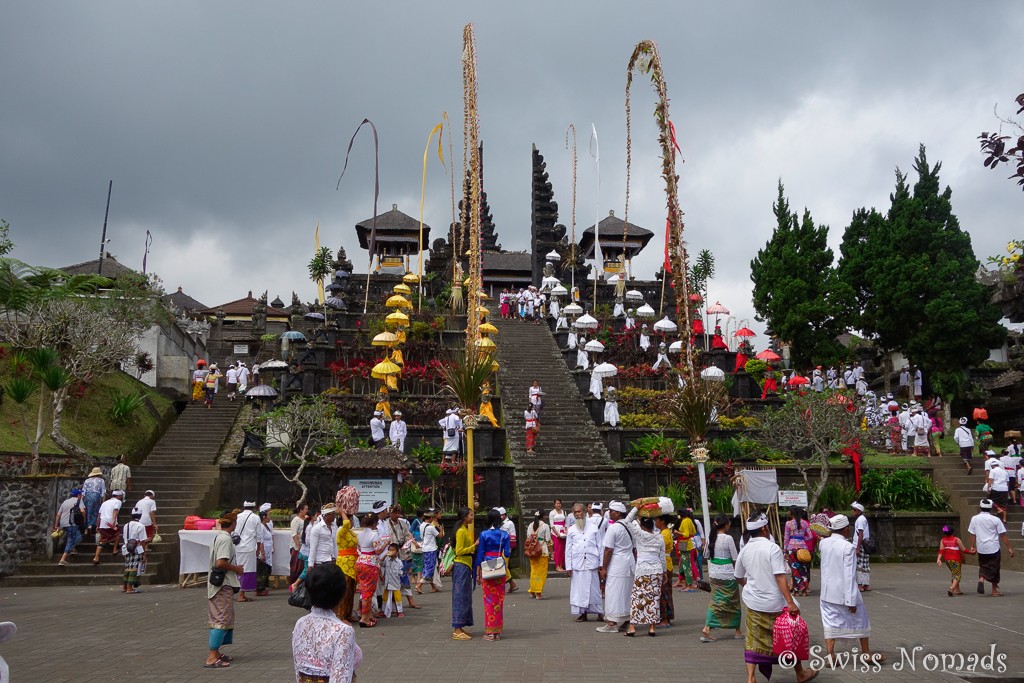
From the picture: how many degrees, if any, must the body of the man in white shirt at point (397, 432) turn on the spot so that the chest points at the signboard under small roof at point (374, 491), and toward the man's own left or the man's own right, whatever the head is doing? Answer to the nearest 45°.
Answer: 0° — they already face it

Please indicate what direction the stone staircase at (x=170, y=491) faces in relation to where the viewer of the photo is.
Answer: facing the viewer

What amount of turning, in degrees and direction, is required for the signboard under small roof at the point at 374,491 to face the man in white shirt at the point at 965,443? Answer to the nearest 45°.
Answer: approximately 90° to its left

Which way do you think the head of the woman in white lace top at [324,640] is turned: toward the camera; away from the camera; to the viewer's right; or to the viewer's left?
away from the camera

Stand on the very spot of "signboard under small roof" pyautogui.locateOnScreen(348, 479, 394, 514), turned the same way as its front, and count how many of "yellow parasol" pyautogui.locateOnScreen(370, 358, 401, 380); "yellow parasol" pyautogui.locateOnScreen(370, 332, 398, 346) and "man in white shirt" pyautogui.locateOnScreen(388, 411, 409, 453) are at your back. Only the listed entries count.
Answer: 3

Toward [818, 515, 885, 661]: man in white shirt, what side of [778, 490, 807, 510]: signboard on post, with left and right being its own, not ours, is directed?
front

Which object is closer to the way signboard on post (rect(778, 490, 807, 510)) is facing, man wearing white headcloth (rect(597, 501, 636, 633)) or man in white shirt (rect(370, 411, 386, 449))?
the man wearing white headcloth

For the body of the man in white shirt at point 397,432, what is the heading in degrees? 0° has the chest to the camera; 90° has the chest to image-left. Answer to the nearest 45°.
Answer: approximately 0°

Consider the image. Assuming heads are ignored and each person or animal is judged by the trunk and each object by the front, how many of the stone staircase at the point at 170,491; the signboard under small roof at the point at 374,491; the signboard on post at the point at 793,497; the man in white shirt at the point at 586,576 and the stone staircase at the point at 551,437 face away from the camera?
0

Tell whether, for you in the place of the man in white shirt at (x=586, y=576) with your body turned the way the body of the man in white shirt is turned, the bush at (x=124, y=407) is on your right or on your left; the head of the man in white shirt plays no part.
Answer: on your right

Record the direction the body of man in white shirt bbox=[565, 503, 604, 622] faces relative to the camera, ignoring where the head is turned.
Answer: toward the camera
